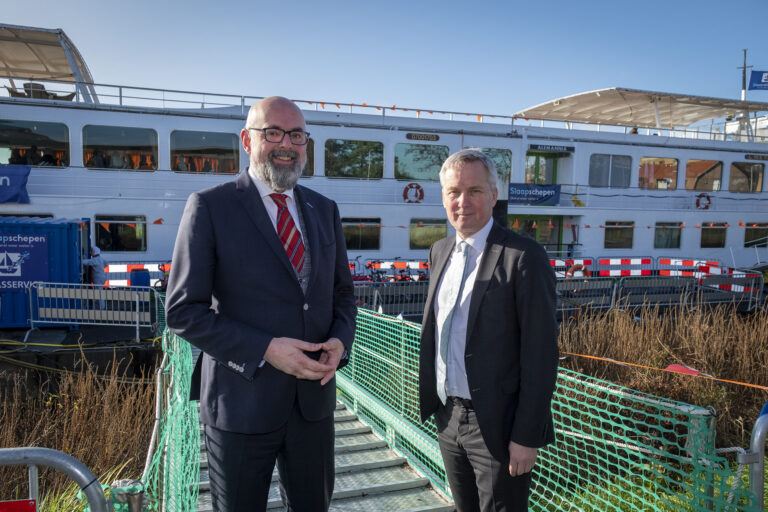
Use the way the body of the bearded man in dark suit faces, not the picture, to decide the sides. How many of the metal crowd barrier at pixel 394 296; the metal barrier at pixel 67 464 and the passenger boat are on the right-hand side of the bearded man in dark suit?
1

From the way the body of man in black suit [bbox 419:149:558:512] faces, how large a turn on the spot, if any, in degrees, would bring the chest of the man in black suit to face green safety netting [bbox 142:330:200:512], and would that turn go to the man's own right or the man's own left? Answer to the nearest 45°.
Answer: approximately 45° to the man's own right

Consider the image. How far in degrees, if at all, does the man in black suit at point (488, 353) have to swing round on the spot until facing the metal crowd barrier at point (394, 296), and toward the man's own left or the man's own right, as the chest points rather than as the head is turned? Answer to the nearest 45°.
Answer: approximately 135° to the man's own right

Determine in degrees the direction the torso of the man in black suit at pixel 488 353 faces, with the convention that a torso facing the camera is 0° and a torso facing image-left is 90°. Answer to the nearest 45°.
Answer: approximately 45°

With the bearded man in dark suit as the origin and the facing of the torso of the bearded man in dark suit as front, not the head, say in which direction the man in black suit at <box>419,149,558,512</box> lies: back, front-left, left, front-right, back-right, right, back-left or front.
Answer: front-left

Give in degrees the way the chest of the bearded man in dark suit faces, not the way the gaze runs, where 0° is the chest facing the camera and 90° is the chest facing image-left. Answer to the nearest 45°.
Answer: approximately 315°

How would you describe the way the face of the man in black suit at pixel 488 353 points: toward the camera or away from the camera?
toward the camera

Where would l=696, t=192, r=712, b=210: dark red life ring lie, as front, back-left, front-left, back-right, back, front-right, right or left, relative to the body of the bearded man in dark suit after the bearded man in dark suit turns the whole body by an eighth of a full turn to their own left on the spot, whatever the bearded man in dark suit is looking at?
front-left

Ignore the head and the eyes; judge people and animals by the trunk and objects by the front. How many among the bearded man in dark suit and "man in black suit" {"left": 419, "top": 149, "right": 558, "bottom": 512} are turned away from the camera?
0

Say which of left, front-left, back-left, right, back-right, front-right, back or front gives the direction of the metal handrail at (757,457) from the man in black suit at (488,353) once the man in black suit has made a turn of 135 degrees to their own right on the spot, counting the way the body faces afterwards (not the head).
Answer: right
